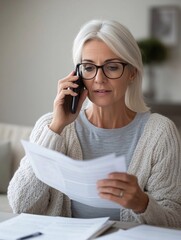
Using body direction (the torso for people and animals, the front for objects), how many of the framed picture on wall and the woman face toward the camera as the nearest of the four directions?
2

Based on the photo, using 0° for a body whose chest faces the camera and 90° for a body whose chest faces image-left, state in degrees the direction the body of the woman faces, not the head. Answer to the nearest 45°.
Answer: approximately 0°

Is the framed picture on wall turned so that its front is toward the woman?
yes

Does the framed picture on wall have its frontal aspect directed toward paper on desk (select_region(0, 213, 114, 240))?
yes

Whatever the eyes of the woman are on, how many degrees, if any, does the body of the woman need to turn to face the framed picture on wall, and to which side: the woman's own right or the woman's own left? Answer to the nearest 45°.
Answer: approximately 180°

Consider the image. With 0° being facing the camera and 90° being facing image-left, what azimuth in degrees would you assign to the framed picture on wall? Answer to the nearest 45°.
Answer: approximately 0°

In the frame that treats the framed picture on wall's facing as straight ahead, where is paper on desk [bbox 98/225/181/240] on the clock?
The paper on desk is roughly at 12 o'clock from the framed picture on wall.
